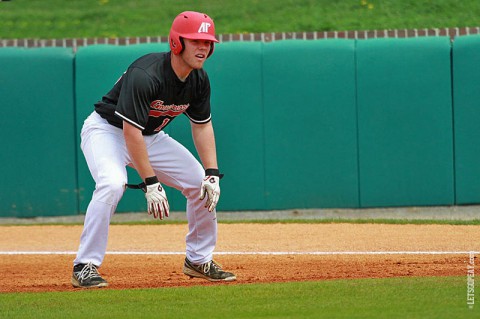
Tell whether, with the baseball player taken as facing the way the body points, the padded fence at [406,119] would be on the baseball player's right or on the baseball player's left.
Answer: on the baseball player's left

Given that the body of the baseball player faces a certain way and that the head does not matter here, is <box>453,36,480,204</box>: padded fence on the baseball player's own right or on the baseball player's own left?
on the baseball player's own left

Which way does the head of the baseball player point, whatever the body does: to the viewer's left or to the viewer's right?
to the viewer's right

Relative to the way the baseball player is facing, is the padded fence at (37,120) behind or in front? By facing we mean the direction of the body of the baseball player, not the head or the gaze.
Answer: behind

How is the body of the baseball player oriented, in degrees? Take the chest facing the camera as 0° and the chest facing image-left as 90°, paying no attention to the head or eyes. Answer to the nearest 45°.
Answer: approximately 315°

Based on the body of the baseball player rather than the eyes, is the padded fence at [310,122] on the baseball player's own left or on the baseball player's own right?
on the baseball player's own left
